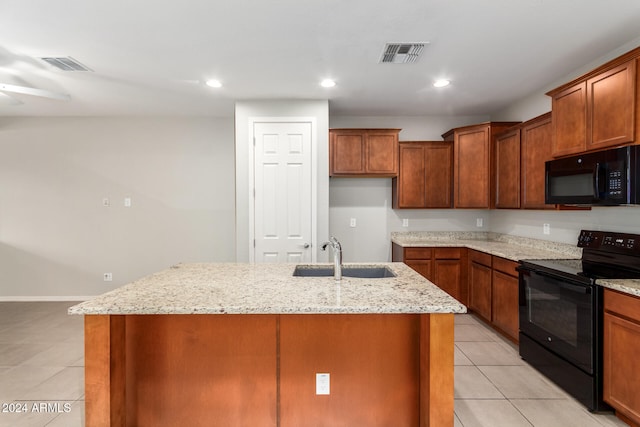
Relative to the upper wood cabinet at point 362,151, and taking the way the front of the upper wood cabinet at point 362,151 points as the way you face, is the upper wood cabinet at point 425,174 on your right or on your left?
on your left

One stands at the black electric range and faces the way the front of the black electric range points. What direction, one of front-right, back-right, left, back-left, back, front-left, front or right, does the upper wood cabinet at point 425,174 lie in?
right

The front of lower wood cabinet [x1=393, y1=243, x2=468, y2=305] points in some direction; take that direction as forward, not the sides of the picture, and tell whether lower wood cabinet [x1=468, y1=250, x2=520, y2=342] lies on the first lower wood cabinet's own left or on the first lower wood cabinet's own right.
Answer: on the first lower wood cabinet's own left

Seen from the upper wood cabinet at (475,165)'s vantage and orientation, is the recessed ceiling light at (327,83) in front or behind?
in front

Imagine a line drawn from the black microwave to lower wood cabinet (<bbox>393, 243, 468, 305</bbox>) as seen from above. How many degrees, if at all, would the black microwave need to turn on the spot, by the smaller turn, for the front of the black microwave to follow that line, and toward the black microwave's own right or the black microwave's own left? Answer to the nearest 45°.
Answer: approximately 90° to the black microwave's own right

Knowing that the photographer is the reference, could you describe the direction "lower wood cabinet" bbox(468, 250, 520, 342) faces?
facing the viewer and to the left of the viewer

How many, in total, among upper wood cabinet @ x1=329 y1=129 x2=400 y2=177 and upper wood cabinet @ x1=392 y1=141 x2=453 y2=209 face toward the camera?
2

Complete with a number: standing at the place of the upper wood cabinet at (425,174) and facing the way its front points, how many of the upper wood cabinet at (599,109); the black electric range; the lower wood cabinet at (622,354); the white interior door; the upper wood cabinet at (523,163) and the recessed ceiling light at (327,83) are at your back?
0

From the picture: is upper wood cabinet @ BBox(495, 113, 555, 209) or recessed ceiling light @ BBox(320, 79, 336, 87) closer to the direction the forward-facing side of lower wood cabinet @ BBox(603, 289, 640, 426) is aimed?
the recessed ceiling light

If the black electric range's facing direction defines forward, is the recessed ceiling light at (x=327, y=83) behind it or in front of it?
in front

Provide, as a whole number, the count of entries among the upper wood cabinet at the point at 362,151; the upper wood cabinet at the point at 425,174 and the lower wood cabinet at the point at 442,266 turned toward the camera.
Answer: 3

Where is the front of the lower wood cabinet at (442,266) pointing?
toward the camera

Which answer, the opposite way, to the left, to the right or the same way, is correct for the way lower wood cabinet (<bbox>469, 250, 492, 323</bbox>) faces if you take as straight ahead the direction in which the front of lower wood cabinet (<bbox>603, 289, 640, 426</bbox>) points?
the same way

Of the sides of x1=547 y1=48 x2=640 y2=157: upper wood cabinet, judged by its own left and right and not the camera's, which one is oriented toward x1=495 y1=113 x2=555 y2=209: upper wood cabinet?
right

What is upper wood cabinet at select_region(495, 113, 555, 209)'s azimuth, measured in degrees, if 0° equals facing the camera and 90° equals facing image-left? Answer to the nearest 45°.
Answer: approximately 45°

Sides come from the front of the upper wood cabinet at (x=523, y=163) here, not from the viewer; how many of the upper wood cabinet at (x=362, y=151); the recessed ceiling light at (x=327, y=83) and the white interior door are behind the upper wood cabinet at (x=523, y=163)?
0

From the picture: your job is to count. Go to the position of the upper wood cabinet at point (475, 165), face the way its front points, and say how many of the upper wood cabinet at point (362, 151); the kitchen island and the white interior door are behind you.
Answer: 0

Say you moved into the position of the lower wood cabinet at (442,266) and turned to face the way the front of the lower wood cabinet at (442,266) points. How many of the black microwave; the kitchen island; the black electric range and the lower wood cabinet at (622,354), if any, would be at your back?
0
